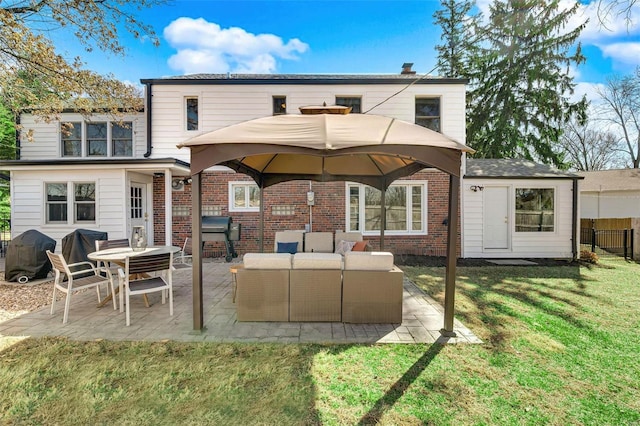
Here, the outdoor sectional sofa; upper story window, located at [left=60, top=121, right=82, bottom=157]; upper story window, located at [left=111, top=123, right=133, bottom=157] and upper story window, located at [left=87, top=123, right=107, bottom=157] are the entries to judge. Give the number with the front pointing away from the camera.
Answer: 1

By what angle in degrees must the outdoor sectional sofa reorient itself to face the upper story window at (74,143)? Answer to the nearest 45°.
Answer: approximately 45° to its left

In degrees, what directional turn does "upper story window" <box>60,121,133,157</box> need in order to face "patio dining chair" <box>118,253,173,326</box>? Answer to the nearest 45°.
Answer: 0° — it already faces it

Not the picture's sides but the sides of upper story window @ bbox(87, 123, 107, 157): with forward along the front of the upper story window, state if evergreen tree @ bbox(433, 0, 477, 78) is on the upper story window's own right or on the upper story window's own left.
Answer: on the upper story window's own left

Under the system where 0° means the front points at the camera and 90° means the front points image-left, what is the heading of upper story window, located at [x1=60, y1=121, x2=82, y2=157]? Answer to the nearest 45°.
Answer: approximately 0°

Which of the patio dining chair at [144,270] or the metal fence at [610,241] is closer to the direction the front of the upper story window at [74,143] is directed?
the patio dining chair

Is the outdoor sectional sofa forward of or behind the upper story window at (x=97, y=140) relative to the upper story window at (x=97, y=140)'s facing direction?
forward

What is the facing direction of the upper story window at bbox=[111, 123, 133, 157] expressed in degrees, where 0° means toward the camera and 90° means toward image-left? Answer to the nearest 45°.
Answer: approximately 0°

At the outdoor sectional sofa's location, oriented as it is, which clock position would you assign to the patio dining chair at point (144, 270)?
The patio dining chair is roughly at 9 o'clock from the outdoor sectional sofa.

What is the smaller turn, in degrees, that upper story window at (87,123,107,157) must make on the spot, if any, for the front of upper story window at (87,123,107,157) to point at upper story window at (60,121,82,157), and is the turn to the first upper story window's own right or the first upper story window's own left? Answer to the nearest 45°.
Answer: approximately 135° to the first upper story window's own right

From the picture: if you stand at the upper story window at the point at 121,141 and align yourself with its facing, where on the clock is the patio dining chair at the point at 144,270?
The patio dining chair is roughly at 12 o'clock from the upper story window.

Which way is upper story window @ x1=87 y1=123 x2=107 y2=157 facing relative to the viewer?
toward the camera

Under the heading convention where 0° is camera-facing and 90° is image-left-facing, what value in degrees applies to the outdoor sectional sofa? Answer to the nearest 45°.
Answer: approximately 180°
